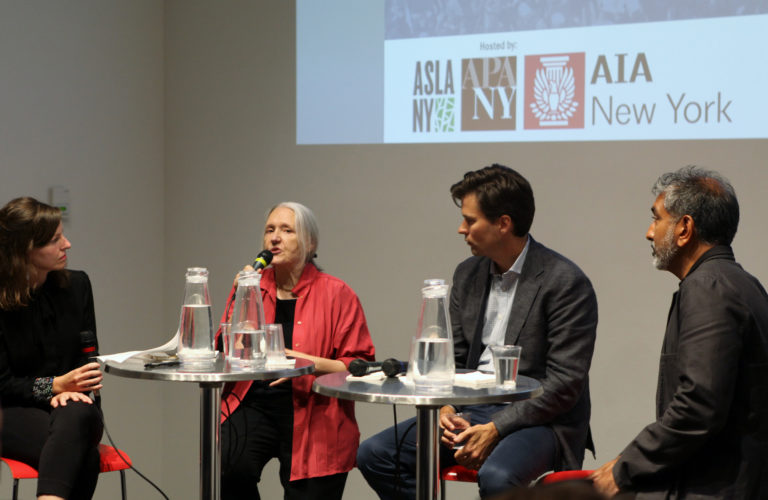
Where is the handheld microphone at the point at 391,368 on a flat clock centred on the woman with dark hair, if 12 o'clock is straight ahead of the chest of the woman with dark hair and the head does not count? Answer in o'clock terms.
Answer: The handheld microphone is roughly at 12 o'clock from the woman with dark hair.

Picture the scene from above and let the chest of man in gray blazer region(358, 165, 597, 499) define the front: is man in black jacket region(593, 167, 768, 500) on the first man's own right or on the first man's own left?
on the first man's own left

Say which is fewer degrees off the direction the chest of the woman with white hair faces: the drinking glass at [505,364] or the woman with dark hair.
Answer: the woman with dark hair

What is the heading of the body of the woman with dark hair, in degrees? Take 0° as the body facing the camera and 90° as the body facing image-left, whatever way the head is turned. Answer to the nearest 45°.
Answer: approximately 315°

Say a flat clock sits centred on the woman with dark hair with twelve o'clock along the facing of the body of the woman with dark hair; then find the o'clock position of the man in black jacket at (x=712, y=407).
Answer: The man in black jacket is roughly at 12 o'clock from the woman with dark hair.

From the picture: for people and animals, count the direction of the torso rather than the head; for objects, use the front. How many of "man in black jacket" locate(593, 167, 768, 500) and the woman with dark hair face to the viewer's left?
1

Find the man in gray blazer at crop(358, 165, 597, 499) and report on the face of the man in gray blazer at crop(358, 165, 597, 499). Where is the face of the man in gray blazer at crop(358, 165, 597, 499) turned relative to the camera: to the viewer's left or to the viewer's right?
to the viewer's left

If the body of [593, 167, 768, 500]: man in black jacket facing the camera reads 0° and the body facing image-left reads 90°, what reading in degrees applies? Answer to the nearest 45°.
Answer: approximately 90°

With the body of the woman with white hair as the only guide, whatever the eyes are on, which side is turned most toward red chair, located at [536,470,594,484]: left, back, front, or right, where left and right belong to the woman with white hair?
left

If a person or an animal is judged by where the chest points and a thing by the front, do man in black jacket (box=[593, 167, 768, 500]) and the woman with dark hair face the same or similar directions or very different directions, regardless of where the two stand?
very different directions

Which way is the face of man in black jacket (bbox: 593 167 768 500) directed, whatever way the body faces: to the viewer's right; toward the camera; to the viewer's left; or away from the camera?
to the viewer's left

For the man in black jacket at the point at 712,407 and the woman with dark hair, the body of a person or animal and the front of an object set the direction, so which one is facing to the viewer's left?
the man in black jacket
